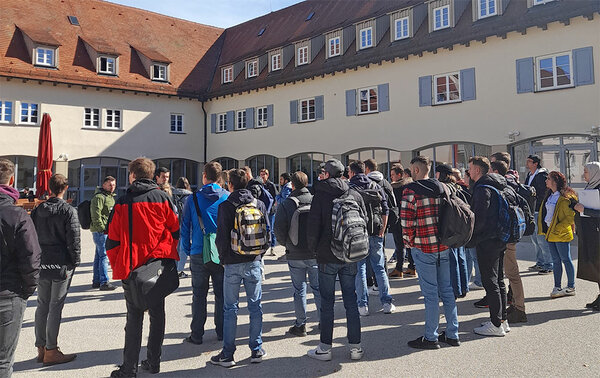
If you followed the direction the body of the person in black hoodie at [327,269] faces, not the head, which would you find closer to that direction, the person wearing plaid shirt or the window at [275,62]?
the window

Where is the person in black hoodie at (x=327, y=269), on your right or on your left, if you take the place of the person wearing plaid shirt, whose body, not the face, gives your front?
on your left

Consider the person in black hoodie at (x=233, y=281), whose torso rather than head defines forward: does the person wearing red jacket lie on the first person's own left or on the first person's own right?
on the first person's own left

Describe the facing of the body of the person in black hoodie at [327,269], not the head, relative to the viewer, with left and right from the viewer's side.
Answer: facing away from the viewer and to the left of the viewer

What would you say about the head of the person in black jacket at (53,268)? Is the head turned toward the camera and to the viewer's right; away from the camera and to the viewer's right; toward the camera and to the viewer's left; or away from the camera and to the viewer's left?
away from the camera and to the viewer's right

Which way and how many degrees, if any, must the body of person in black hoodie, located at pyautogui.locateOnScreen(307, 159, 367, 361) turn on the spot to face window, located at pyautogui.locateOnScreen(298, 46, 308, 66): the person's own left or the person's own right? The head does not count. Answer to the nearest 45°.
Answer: approximately 45° to the person's own right

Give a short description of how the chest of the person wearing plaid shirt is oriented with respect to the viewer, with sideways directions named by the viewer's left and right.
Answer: facing away from the viewer and to the left of the viewer

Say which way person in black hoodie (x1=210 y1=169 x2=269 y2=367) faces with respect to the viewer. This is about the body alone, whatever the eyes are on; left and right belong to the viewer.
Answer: facing away from the viewer and to the left of the viewer
